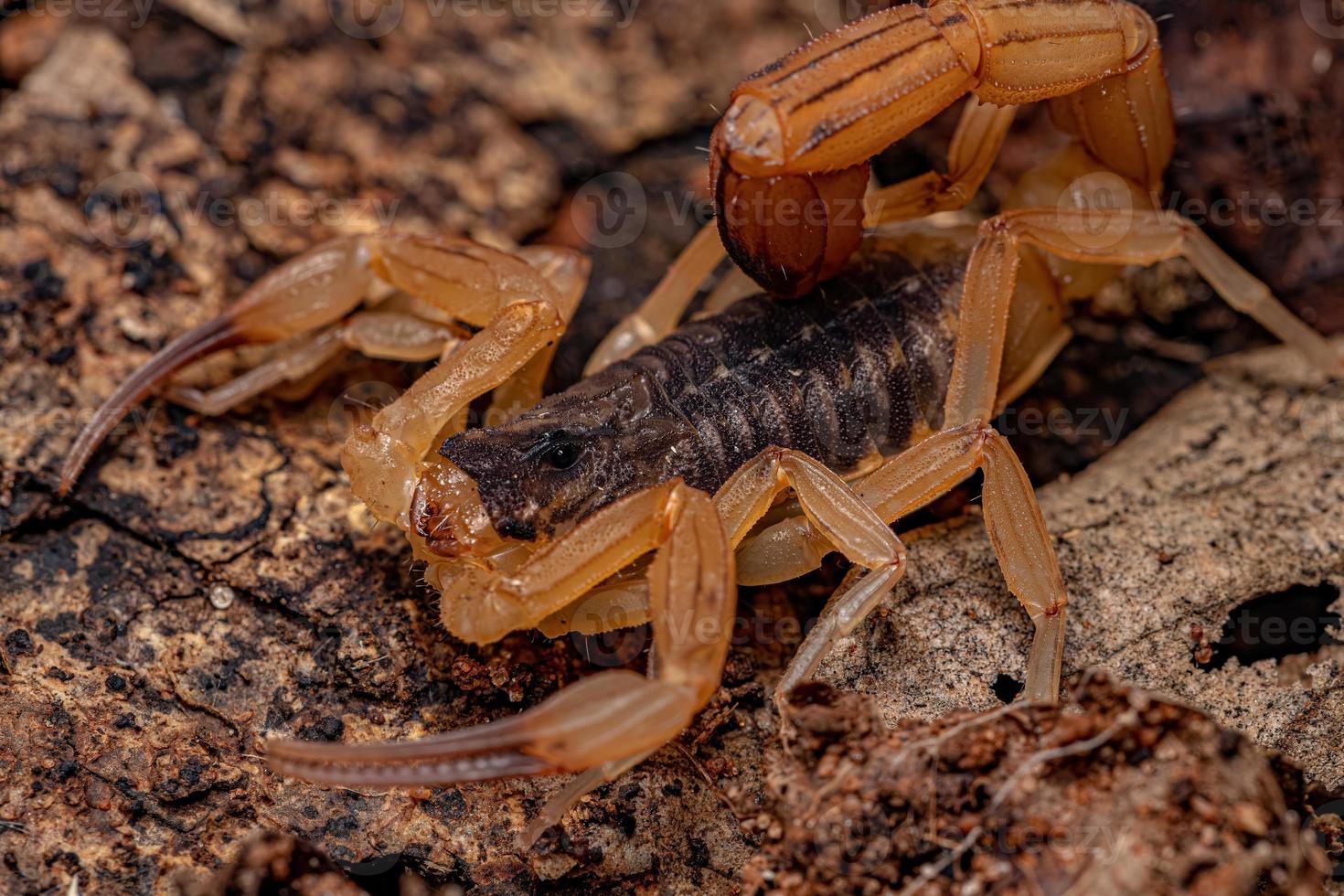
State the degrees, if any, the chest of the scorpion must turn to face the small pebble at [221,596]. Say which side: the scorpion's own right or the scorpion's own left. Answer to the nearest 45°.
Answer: approximately 45° to the scorpion's own right

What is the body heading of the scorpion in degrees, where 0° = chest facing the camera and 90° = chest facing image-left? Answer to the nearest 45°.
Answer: approximately 45°
